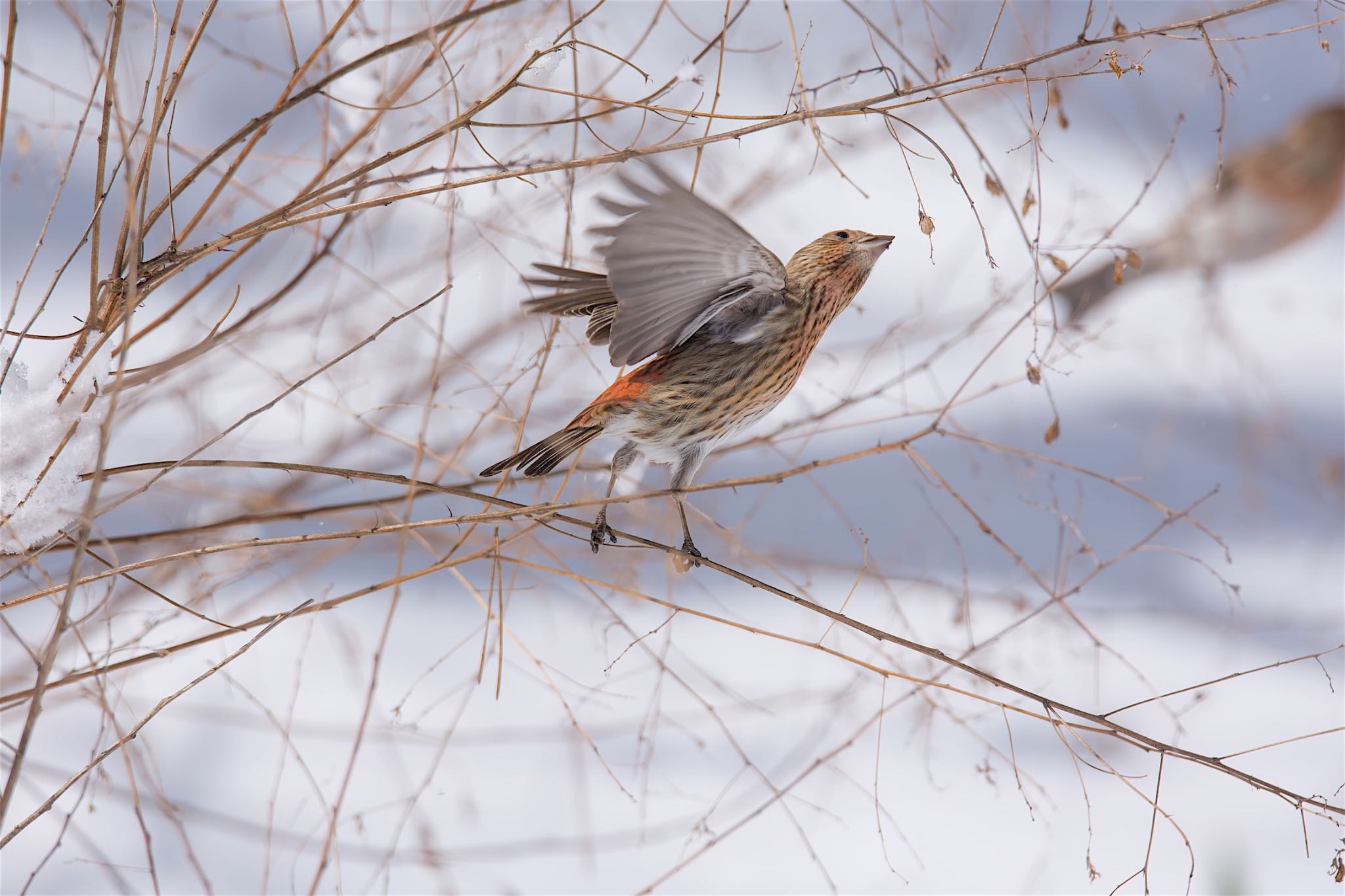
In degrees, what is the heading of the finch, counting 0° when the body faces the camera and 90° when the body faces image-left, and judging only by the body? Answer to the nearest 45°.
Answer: approximately 270°
